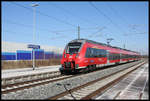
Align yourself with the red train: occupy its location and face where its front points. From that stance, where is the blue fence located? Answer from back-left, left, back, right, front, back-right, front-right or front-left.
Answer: right

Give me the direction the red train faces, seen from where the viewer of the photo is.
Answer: facing the viewer and to the left of the viewer
